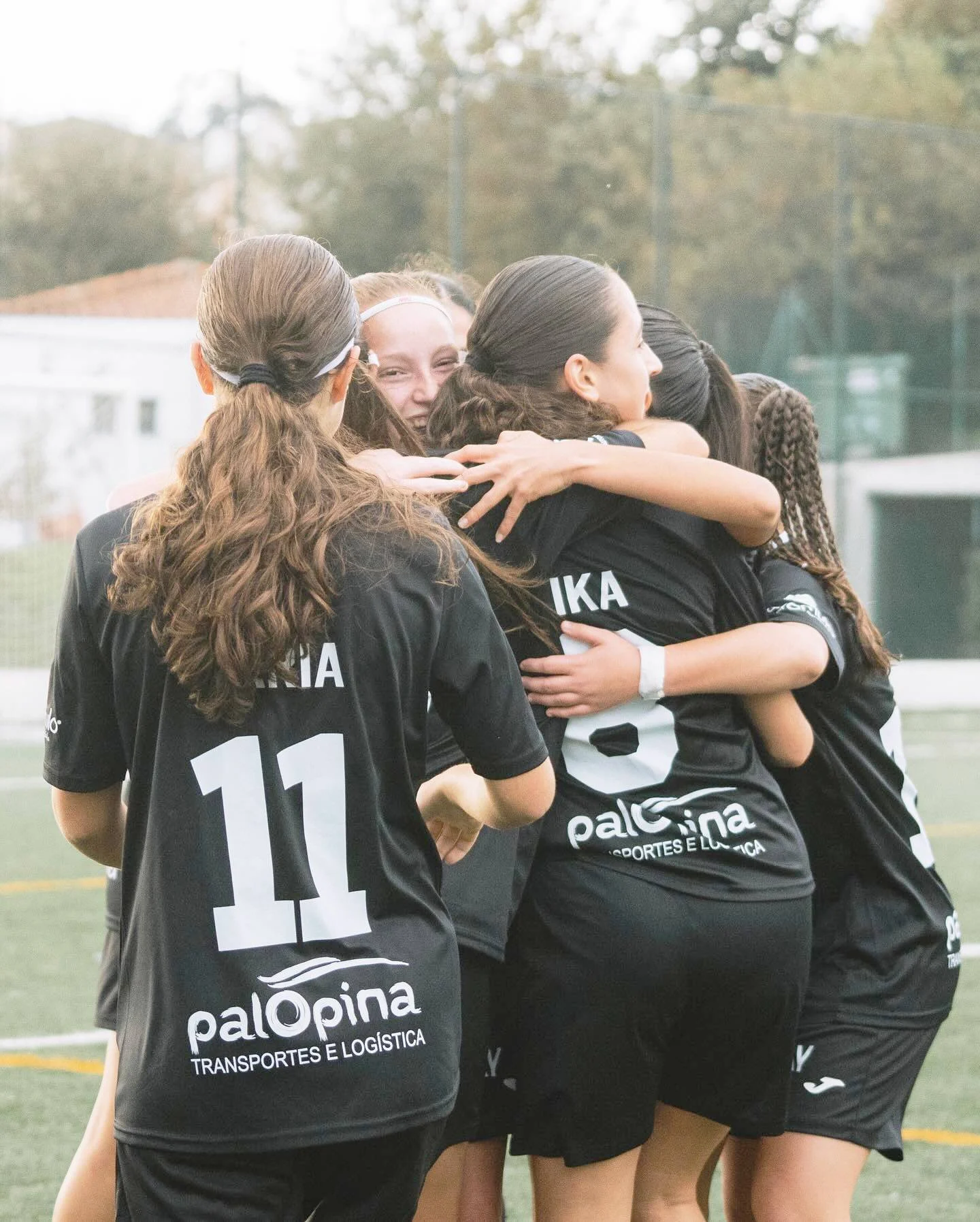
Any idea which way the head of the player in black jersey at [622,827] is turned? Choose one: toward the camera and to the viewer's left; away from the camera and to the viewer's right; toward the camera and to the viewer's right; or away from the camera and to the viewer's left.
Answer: away from the camera and to the viewer's right

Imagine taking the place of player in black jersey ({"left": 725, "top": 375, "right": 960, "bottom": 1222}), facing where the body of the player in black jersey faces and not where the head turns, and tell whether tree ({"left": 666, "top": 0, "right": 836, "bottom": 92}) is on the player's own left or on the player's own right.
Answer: on the player's own right

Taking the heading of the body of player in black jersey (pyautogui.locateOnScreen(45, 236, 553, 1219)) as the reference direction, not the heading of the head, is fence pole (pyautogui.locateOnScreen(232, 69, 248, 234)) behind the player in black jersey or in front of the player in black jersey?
in front

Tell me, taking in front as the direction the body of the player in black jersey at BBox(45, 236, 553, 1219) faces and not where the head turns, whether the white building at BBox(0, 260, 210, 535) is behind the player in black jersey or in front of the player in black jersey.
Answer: in front

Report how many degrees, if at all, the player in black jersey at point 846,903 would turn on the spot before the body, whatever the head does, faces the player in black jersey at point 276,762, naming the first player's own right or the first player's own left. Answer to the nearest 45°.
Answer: approximately 45° to the first player's own left

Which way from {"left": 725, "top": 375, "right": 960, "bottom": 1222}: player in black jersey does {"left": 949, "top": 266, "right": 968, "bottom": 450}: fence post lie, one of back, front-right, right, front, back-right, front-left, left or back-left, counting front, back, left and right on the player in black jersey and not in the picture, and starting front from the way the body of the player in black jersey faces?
right

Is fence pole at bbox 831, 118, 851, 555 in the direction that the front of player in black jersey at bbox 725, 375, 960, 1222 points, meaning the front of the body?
no

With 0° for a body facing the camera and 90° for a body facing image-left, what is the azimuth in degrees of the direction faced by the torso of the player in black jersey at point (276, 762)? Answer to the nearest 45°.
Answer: approximately 180°

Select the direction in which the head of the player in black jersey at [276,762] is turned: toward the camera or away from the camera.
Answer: away from the camera

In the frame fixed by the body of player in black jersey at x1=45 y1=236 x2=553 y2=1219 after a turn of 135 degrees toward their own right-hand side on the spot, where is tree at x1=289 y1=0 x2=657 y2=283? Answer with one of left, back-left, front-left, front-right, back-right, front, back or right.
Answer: back-left

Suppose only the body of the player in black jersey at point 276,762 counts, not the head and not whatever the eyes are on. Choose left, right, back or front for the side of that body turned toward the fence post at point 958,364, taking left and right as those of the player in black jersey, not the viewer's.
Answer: front
